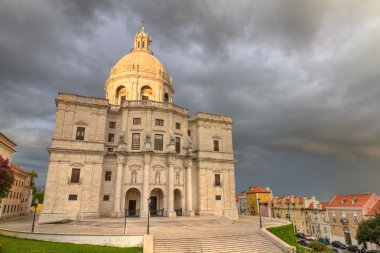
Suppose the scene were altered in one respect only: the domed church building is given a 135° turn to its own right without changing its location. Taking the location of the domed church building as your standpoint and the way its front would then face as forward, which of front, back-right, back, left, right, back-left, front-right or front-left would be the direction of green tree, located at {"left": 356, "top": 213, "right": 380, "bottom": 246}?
back-right

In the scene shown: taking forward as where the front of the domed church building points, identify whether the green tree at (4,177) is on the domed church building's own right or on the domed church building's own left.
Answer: on the domed church building's own right

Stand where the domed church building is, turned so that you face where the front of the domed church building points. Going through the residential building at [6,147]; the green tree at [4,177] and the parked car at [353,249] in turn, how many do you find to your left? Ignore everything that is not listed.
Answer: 1

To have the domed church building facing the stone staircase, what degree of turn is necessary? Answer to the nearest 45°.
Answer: approximately 45° to its left

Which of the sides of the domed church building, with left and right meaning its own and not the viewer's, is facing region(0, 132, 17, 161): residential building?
right

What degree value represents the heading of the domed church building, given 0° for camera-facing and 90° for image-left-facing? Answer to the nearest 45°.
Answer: approximately 0°

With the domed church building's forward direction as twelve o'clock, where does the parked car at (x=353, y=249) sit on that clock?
The parked car is roughly at 9 o'clock from the domed church building.

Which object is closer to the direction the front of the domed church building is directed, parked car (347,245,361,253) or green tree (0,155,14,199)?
the green tree
